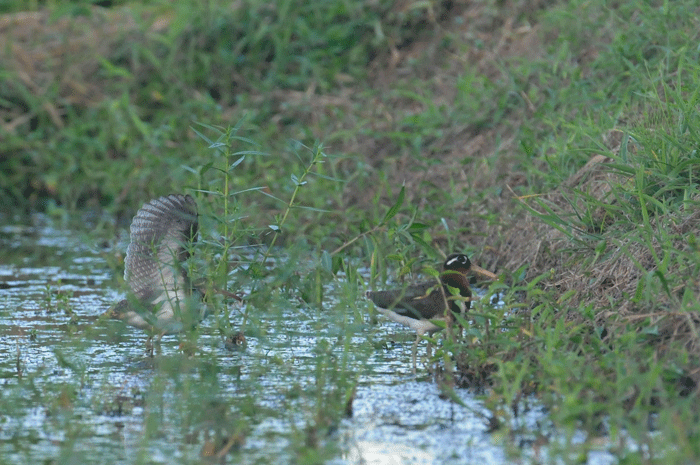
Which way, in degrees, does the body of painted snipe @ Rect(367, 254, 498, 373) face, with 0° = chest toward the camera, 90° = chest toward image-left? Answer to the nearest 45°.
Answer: approximately 270°

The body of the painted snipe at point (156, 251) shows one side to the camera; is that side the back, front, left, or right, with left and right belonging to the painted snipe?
right

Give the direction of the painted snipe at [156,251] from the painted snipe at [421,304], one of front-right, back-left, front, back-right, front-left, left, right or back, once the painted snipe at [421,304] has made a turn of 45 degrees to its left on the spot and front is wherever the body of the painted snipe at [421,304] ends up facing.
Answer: back-left
